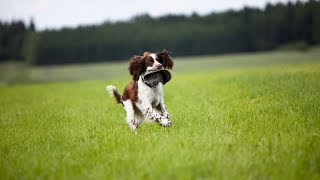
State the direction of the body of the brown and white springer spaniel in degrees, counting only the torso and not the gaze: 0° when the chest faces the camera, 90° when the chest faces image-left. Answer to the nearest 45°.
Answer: approximately 315°
